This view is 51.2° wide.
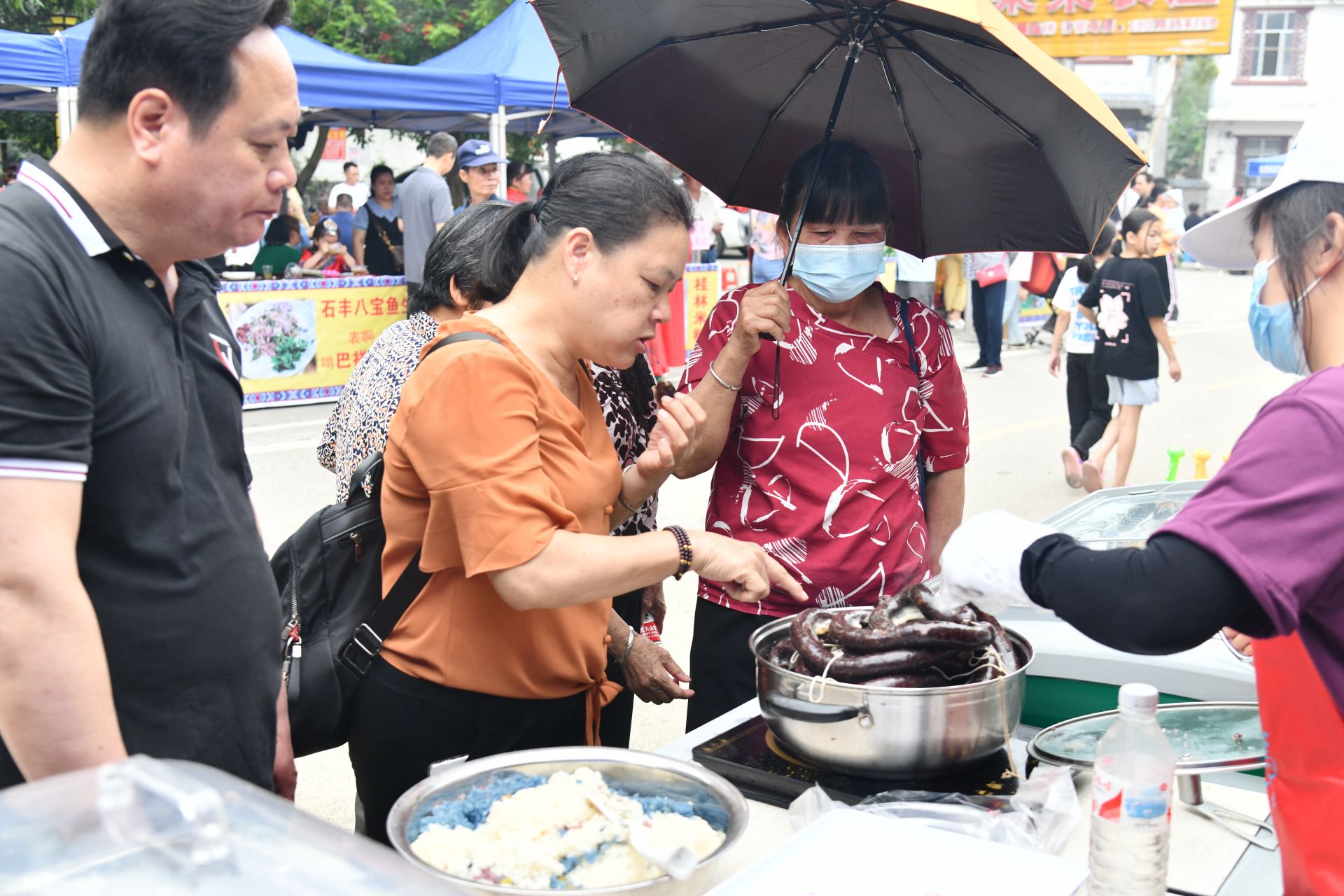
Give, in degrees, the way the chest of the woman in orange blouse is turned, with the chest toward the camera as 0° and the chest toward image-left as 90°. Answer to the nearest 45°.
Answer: approximately 270°

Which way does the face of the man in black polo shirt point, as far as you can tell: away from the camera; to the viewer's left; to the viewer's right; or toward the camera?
to the viewer's right

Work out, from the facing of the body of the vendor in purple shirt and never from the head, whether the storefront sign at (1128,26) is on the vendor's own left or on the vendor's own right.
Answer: on the vendor's own right

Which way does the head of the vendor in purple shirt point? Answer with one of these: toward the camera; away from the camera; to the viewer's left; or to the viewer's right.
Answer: to the viewer's left

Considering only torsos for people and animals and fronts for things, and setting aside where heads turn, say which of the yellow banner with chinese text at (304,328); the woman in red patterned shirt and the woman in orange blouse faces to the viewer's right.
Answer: the woman in orange blouse

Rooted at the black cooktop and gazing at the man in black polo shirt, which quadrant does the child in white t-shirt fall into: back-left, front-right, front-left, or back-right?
back-right

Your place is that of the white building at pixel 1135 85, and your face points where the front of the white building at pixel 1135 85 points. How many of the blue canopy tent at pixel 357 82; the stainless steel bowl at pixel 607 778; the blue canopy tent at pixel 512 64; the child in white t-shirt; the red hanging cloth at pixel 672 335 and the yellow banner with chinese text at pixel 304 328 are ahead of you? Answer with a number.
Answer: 6

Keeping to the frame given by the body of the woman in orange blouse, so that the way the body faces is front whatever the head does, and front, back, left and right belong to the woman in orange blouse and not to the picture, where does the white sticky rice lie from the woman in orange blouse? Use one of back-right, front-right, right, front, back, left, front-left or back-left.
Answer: right

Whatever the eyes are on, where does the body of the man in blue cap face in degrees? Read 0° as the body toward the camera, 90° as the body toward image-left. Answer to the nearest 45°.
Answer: approximately 315°

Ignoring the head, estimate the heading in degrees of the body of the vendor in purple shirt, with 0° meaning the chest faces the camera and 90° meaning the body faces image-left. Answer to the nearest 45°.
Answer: approximately 90°
